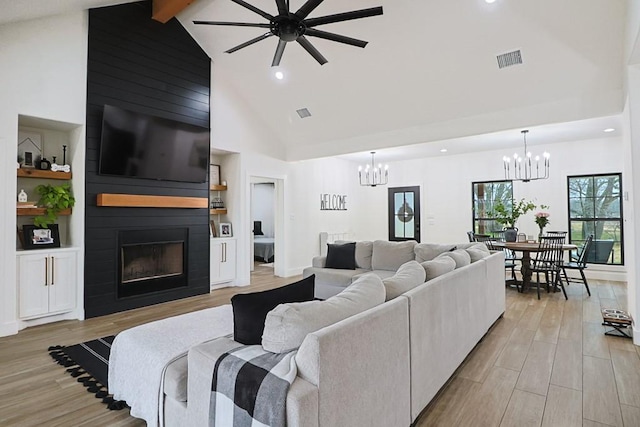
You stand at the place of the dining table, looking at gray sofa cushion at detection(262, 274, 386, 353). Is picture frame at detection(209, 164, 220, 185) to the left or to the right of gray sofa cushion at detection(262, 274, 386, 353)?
right

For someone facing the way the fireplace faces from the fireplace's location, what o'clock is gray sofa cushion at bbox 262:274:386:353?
The gray sofa cushion is roughly at 1 o'clock from the fireplace.

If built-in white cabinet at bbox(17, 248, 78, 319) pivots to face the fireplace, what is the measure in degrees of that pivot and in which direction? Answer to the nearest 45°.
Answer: approximately 45° to its left

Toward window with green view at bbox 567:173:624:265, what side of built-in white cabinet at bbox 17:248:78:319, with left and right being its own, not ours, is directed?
left

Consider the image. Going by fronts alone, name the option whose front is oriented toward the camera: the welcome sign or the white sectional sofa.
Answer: the welcome sign

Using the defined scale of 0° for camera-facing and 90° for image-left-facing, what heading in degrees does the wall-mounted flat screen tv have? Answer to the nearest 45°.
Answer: approximately 315°

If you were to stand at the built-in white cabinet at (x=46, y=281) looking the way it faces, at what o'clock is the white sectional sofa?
The white sectional sofa is roughly at 11 o'clock from the built-in white cabinet.

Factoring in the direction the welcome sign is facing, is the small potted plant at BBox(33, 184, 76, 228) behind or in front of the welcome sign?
in front

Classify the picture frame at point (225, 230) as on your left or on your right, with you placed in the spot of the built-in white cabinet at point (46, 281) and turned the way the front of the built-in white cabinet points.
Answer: on your left

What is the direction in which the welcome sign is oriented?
toward the camera

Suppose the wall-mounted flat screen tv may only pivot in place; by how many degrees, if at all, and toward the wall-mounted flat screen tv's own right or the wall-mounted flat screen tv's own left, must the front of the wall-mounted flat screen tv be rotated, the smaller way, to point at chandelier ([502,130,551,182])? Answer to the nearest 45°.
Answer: approximately 45° to the wall-mounted flat screen tv's own left

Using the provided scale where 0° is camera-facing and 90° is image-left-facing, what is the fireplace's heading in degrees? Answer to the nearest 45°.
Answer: approximately 315°

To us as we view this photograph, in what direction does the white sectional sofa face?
facing away from the viewer and to the left of the viewer

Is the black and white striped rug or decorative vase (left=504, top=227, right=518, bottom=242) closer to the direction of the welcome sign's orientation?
the black and white striped rug

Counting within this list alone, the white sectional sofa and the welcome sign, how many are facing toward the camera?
1

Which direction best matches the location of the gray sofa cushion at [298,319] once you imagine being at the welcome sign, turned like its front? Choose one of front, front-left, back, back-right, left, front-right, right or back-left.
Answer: front

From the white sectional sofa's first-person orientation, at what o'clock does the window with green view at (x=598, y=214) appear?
The window with green view is roughly at 3 o'clock from the white sectional sofa.

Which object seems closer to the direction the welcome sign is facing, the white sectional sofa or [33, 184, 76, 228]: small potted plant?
the white sectional sofa
